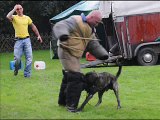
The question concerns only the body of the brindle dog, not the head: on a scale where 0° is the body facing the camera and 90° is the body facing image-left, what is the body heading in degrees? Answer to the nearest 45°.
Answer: approximately 90°
